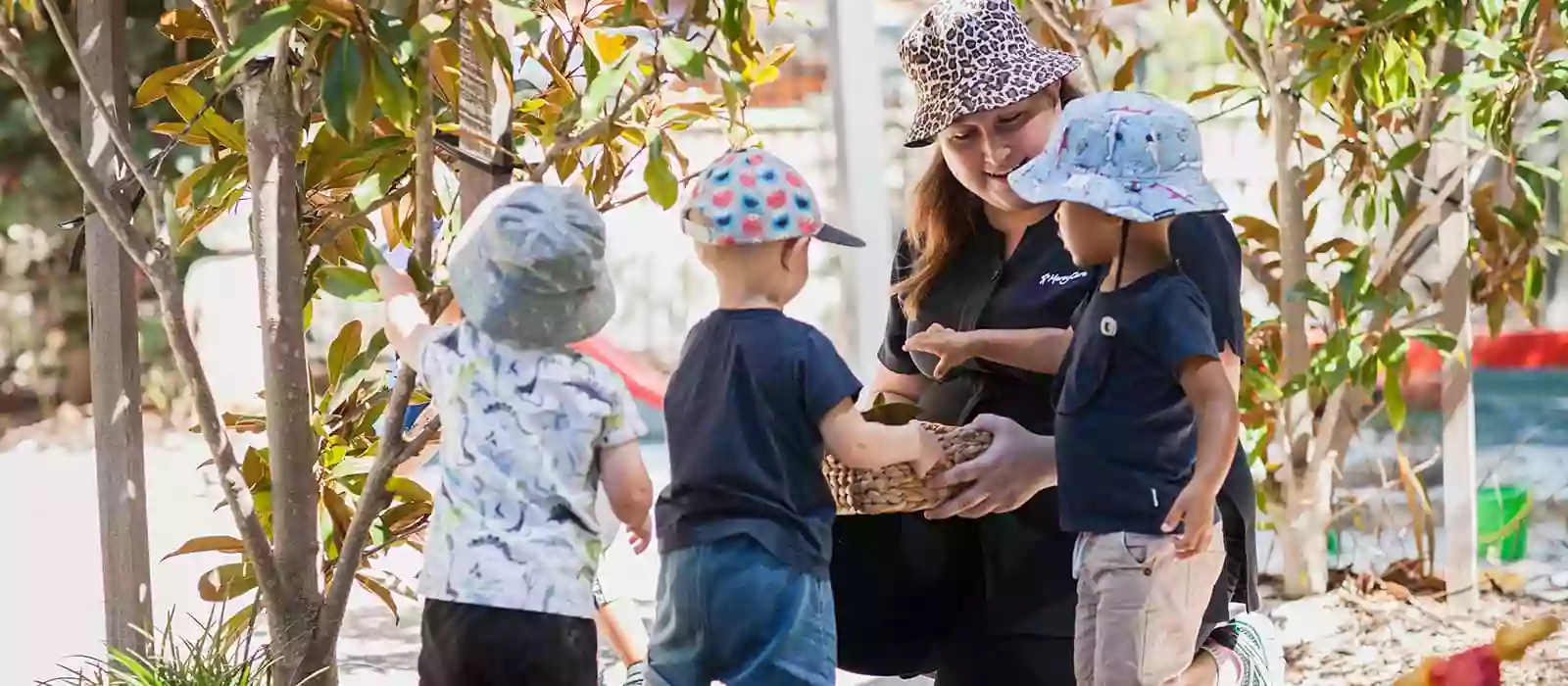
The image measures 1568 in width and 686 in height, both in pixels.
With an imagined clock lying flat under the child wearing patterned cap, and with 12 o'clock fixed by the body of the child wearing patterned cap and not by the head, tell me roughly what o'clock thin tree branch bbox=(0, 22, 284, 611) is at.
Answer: The thin tree branch is roughly at 8 o'clock from the child wearing patterned cap.

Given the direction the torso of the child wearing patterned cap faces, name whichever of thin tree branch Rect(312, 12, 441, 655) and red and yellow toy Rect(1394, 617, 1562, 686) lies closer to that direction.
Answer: the red and yellow toy

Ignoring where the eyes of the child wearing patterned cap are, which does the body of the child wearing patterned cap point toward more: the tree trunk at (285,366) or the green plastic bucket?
the green plastic bucket

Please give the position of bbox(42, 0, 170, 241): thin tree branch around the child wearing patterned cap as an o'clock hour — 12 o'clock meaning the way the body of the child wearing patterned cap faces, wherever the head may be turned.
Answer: The thin tree branch is roughly at 8 o'clock from the child wearing patterned cap.

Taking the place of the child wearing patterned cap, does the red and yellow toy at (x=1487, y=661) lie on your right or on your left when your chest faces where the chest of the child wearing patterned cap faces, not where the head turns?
on your right

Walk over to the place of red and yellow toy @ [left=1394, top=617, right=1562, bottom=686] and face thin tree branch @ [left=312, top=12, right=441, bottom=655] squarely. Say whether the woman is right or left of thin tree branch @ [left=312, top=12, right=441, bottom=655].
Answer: right

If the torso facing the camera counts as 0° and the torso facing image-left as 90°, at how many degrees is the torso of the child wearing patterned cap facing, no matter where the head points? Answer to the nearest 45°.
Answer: approximately 225°

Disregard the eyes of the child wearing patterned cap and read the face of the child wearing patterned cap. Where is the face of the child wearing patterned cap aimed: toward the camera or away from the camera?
away from the camera

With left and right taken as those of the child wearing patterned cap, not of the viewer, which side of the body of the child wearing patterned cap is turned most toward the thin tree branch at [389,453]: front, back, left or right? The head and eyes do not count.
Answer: left

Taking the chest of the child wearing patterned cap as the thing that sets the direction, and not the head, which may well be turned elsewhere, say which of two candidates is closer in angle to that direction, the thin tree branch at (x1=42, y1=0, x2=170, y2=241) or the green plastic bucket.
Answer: the green plastic bucket
